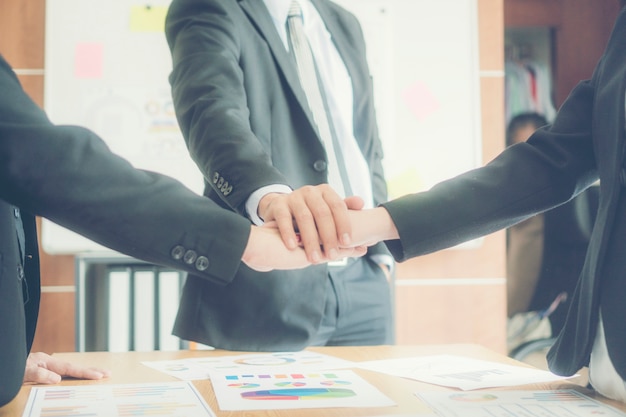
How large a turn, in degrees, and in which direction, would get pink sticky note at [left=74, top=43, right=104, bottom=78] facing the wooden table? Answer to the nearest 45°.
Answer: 0° — it already faces it

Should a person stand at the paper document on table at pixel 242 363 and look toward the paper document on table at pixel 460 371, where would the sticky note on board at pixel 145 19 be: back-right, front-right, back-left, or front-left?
back-left

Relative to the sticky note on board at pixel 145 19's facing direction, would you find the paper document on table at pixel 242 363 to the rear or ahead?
ahead

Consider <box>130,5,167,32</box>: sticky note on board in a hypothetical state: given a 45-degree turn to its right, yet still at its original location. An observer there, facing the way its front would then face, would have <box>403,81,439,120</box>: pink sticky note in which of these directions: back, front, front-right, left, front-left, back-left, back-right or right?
back-left

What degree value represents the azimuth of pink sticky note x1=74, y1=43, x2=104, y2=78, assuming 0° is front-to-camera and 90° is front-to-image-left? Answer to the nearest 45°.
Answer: approximately 0°

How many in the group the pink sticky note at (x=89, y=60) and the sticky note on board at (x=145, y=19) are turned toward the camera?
2

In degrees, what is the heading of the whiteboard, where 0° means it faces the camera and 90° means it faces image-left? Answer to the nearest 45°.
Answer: approximately 0°

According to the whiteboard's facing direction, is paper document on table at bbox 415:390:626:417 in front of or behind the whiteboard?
in front

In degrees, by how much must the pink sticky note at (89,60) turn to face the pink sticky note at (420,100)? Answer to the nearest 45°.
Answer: approximately 90° to its left

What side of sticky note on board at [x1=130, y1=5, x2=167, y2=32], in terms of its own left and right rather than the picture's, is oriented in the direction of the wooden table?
front

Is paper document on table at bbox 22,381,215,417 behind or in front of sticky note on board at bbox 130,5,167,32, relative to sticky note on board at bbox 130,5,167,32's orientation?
in front
